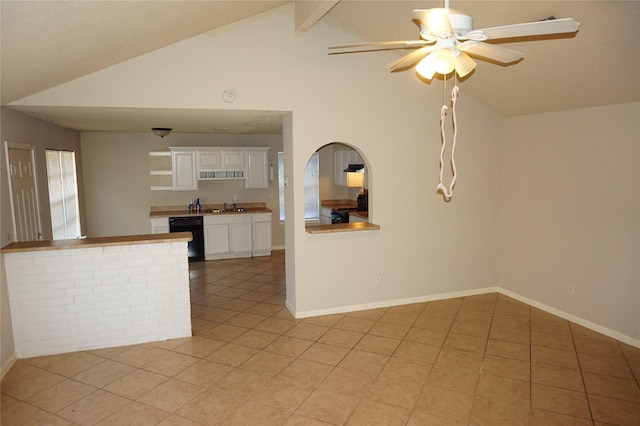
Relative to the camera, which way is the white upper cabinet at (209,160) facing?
toward the camera

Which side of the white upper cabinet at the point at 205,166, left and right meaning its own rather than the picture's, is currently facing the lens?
front

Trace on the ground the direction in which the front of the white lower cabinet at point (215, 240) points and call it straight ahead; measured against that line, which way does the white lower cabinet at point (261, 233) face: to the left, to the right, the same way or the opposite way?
the same way

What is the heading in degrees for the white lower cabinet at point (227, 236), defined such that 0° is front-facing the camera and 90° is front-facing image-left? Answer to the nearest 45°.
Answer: approximately 0°

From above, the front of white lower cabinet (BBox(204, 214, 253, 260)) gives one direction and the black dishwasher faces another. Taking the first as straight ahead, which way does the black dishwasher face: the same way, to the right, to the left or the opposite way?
the same way

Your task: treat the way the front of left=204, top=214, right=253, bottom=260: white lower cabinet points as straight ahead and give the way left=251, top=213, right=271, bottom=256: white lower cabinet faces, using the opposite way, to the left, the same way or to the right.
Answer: the same way

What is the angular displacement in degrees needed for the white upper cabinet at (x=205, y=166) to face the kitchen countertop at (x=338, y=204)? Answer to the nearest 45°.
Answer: approximately 90° to its left
